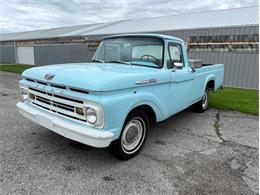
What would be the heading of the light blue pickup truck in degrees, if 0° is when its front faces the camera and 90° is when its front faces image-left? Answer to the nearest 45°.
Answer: approximately 45°
